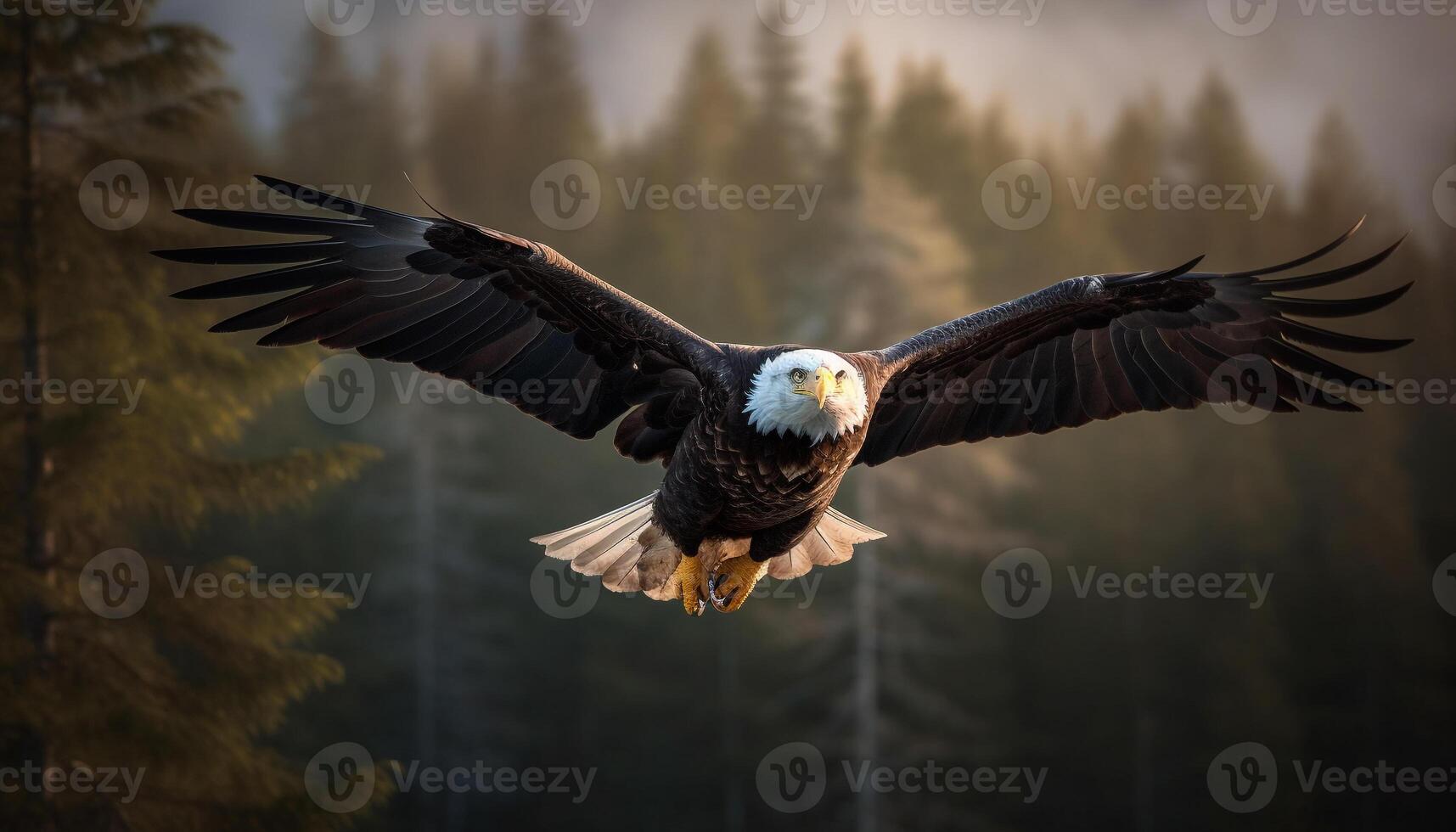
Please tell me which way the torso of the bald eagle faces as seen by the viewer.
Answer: toward the camera

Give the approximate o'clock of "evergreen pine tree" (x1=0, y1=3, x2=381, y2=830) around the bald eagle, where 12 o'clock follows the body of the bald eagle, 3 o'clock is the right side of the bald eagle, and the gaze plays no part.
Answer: The evergreen pine tree is roughly at 4 o'clock from the bald eagle.
